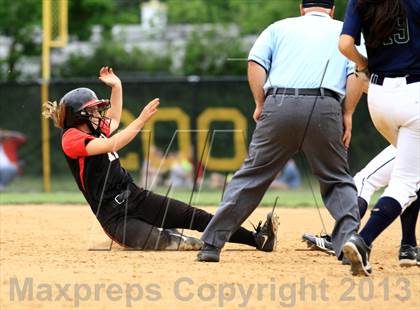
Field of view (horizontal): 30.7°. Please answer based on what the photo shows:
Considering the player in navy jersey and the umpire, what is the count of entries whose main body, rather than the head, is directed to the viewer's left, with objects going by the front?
0

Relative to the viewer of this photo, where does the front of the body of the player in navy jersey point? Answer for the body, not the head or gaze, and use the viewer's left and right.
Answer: facing away from the viewer and to the right of the viewer

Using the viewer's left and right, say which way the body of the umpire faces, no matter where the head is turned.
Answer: facing away from the viewer

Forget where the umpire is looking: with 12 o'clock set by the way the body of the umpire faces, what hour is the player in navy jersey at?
The player in navy jersey is roughly at 4 o'clock from the umpire.
